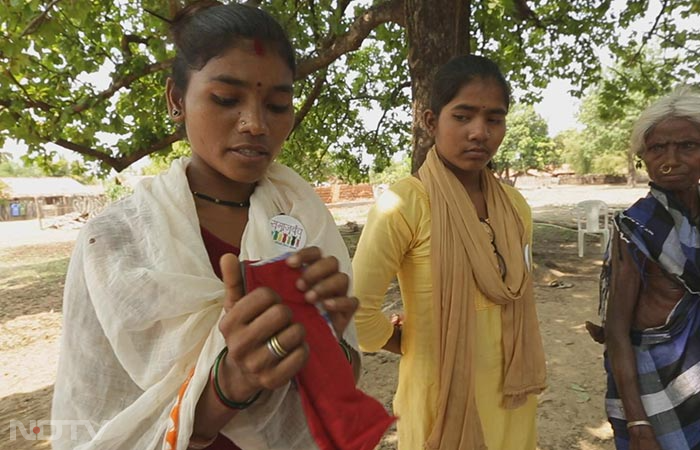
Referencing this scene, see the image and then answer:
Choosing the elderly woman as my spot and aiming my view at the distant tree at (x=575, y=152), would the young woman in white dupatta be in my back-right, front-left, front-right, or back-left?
back-left

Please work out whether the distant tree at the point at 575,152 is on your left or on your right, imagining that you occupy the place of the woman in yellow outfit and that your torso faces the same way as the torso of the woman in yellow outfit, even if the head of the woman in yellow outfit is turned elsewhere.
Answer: on your left

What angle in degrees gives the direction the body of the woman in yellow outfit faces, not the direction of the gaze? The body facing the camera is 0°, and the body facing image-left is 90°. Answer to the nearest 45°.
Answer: approximately 315°

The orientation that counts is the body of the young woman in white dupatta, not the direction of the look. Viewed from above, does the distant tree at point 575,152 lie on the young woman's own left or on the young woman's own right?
on the young woman's own left

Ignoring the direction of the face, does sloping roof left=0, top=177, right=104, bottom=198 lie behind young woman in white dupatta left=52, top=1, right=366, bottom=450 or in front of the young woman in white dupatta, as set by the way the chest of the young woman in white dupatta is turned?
behind

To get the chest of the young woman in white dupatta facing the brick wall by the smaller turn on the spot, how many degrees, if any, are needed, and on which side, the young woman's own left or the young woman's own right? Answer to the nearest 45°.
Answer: approximately 135° to the young woman's own left

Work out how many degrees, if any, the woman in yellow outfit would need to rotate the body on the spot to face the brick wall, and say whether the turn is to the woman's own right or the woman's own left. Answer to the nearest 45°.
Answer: approximately 135° to the woman's own left

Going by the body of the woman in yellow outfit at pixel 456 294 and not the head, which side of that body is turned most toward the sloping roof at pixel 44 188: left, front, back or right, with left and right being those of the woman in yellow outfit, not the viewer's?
back

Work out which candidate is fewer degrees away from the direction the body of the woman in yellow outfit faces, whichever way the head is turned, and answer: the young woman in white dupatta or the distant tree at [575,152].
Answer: the young woman in white dupatta

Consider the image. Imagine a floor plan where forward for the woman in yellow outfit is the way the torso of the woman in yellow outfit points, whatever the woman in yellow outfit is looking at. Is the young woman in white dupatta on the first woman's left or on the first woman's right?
on the first woman's right

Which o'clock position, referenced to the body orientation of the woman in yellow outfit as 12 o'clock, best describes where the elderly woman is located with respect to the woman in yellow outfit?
The elderly woman is roughly at 10 o'clock from the woman in yellow outfit.

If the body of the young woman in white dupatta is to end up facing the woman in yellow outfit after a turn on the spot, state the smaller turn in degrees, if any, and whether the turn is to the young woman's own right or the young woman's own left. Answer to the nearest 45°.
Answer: approximately 90° to the young woman's own left

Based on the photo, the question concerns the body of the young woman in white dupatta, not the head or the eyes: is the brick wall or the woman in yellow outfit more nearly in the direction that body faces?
the woman in yellow outfit
